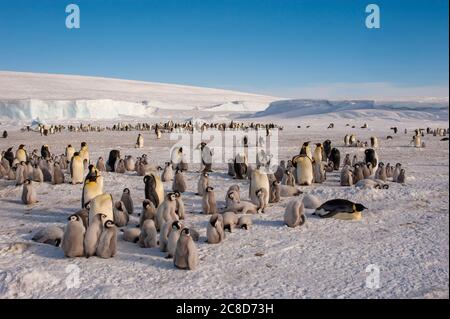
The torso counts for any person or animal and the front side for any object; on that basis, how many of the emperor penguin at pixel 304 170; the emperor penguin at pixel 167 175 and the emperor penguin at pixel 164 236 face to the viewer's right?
1

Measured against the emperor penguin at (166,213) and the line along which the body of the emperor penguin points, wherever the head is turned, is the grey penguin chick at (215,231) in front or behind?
in front

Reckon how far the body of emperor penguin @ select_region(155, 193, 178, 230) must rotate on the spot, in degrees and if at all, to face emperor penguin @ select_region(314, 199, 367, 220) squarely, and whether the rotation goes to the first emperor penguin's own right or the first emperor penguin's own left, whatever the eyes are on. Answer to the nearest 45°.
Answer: approximately 45° to the first emperor penguin's own left

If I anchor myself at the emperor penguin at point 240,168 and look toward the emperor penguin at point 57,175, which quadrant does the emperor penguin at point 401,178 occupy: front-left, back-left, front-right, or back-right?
back-left

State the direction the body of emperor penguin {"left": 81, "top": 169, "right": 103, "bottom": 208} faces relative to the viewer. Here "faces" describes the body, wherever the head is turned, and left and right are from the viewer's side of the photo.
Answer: facing the viewer and to the right of the viewer

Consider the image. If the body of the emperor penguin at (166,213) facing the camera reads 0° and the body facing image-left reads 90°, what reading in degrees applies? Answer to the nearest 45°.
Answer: approximately 315°
